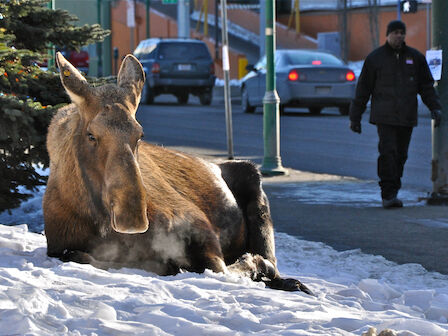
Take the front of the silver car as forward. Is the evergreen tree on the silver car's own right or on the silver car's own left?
on the silver car's own left

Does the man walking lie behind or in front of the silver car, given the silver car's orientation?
behind

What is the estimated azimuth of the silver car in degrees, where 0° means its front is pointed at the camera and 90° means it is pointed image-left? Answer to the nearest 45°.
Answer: approximately 135°

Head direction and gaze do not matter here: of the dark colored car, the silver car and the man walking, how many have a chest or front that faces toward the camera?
1

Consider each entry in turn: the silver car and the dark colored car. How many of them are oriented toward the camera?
0
